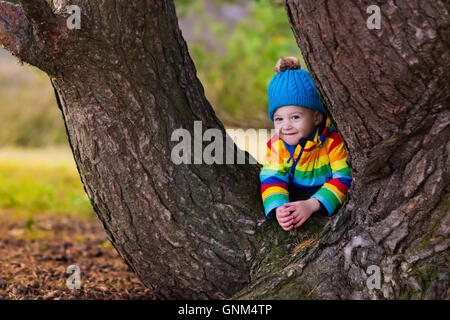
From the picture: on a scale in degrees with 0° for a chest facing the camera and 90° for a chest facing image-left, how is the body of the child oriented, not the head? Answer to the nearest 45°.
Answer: approximately 45°
